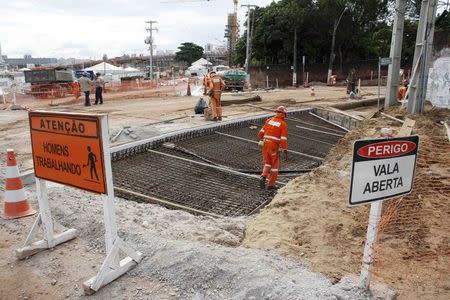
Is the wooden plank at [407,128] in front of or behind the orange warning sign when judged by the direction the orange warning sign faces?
behind

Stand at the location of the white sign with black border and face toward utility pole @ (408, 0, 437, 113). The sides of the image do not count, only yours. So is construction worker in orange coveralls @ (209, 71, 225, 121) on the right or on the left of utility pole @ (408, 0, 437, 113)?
left

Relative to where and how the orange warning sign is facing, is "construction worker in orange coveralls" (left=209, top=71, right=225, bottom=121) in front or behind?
behind

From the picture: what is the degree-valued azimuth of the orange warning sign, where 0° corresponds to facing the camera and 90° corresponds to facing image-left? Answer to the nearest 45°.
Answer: approximately 45°

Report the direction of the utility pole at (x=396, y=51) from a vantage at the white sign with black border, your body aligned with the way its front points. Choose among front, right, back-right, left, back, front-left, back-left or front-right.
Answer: back-left

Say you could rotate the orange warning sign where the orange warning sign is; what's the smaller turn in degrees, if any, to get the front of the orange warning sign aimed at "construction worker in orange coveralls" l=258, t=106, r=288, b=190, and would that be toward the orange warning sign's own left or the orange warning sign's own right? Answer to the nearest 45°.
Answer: approximately 180°

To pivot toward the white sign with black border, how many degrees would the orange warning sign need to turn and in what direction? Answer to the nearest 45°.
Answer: approximately 90° to its left

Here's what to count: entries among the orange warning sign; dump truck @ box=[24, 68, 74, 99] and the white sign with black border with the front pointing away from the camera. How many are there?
0

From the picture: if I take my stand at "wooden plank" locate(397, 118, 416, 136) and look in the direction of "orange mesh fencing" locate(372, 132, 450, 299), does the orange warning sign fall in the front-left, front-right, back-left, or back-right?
front-right
